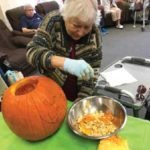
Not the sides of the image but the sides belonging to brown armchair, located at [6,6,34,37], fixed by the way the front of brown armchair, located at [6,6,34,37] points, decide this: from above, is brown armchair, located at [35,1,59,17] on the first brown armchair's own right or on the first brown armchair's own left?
on the first brown armchair's own left

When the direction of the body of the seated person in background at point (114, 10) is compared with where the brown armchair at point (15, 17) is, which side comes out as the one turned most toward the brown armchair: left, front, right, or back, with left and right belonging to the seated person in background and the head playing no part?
right

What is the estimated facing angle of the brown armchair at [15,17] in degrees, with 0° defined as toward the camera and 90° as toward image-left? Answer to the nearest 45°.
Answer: approximately 315°

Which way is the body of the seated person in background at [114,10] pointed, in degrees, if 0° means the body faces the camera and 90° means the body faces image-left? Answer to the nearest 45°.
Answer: approximately 315°

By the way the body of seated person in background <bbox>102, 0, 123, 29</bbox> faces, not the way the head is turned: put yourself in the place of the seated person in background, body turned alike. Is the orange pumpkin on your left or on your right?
on your right

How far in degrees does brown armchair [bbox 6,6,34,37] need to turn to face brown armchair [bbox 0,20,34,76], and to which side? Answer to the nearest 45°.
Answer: approximately 45° to its right

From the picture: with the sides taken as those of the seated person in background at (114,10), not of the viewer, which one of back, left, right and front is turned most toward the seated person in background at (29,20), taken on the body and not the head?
right

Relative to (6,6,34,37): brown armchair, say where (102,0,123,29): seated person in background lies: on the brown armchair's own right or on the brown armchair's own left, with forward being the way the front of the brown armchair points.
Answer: on the brown armchair's own left

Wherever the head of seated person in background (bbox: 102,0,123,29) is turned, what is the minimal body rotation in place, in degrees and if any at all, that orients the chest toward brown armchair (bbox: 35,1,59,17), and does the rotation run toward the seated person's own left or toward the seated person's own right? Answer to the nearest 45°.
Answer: approximately 90° to the seated person's own right
